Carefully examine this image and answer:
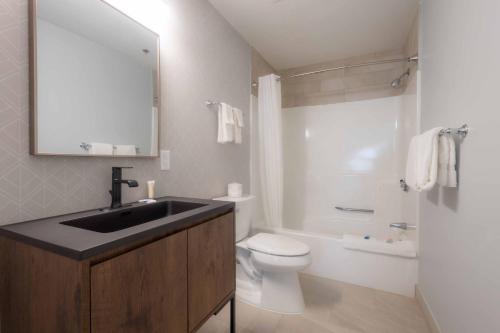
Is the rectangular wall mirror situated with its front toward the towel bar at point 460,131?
yes

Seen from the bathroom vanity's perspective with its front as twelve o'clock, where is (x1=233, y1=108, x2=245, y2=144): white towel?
The white towel is roughly at 9 o'clock from the bathroom vanity.

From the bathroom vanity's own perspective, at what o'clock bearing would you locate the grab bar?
The grab bar is roughly at 10 o'clock from the bathroom vanity.

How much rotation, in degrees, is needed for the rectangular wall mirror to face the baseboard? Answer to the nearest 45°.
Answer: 0° — it already faces it

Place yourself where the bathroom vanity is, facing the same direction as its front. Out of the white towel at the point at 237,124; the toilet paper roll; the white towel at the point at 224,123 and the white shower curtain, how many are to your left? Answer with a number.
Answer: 4

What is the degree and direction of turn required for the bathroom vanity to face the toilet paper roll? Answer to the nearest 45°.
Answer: approximately 90° to its left

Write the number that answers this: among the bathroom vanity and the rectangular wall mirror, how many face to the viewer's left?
0

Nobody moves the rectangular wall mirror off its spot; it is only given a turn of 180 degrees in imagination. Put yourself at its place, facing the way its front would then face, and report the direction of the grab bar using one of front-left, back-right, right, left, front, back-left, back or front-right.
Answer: back-right

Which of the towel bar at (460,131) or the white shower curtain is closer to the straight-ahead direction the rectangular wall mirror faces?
the towel bar

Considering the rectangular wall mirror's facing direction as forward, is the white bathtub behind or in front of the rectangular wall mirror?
in front

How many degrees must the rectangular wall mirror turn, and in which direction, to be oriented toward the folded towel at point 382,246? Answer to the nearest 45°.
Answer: approximately 45° to its left

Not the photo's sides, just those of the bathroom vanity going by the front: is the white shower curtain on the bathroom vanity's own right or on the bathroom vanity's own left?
on the bathroom vanity's own left

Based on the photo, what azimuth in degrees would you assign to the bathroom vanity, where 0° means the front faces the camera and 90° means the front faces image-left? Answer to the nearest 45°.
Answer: approximately 315°
